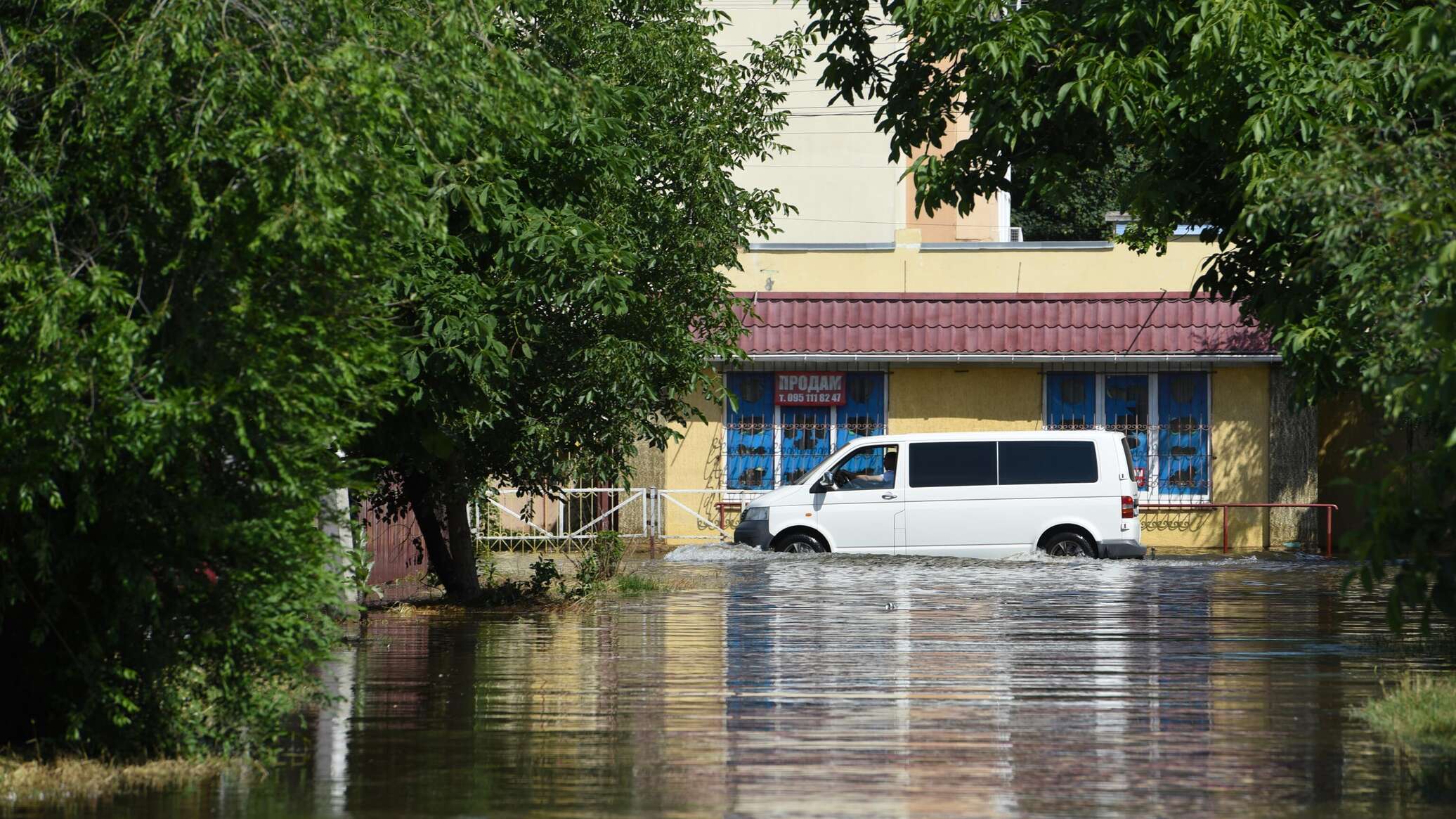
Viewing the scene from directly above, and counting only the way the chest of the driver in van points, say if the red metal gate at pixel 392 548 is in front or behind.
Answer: in front

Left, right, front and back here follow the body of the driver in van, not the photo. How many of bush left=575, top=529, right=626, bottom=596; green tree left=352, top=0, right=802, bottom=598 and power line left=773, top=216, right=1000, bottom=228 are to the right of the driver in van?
1

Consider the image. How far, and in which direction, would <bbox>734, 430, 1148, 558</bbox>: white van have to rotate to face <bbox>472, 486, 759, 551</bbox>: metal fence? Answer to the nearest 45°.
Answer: approximately 45° to its right

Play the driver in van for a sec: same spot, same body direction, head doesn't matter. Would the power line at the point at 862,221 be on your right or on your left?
on your right

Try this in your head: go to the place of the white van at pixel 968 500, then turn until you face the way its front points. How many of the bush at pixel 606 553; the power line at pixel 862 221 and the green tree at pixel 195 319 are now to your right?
1

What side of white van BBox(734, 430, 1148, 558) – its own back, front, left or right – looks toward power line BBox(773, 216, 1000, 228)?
right

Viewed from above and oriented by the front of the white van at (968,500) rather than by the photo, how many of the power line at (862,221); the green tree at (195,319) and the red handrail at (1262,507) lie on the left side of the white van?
1

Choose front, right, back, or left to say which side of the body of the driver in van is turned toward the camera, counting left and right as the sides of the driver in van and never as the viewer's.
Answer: left

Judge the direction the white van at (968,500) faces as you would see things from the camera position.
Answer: facing to the left of the viewer

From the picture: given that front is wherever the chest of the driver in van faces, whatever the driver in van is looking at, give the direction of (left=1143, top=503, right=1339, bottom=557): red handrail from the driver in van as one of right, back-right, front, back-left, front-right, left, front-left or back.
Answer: back-right

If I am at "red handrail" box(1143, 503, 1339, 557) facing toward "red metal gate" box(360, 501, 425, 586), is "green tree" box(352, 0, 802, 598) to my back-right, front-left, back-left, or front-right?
front-left

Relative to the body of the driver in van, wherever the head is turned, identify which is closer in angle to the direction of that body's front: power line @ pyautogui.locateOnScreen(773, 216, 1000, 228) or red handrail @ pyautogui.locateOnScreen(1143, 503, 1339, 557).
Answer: the power line

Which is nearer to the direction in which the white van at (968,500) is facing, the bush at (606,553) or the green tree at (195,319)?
the bush

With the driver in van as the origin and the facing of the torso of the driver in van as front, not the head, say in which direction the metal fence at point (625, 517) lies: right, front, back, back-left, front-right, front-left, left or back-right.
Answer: front-right

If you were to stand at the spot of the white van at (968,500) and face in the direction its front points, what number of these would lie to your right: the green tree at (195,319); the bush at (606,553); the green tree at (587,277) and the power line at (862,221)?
1

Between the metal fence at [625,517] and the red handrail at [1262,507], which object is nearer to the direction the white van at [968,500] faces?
the metal fence
